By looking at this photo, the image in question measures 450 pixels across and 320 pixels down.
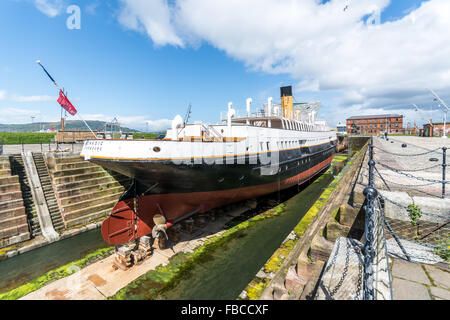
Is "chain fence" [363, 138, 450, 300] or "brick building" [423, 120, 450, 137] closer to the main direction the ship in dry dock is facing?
the brick building

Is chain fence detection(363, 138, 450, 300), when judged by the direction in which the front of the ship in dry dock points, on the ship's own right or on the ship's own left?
on the ship's own right

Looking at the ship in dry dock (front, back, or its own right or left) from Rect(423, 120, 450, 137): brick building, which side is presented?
front

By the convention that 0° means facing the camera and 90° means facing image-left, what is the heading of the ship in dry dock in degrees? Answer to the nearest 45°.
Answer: approximately 225°
